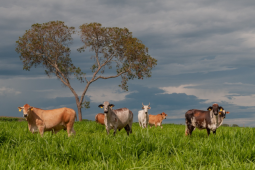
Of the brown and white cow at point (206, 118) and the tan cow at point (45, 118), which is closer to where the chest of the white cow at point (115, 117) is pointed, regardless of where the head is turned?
the tan cow

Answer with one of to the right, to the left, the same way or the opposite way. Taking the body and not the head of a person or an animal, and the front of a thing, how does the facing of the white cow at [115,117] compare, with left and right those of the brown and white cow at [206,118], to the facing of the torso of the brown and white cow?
to the right

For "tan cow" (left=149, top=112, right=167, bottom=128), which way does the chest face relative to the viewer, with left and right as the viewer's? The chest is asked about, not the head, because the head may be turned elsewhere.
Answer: facing to the right of the viewer

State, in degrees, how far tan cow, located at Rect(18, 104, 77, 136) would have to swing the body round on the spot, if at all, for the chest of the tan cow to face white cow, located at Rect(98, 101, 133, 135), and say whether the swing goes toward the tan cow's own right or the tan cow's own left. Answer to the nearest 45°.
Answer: approximately 180°

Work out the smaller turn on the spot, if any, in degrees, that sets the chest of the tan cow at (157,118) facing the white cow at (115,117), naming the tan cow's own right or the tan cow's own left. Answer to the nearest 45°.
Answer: approximately 90° to the tan cow's own right

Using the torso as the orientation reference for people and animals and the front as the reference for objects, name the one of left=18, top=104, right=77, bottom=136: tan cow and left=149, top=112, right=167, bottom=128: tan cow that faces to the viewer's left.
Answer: left=18, top=104, right=77, bottom=136: tan cow

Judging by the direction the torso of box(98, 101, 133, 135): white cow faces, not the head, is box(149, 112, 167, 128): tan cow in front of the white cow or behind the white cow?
behind

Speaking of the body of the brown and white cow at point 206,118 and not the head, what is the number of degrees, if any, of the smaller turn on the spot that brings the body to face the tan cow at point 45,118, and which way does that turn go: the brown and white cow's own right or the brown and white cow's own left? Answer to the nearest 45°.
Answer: approximately 135° to the brown and white cow's own right

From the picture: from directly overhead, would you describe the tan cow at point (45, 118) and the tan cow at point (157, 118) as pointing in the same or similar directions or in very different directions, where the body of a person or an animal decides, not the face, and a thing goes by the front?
very different directions

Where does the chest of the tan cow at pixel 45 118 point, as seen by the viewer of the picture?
to the viewer's left
